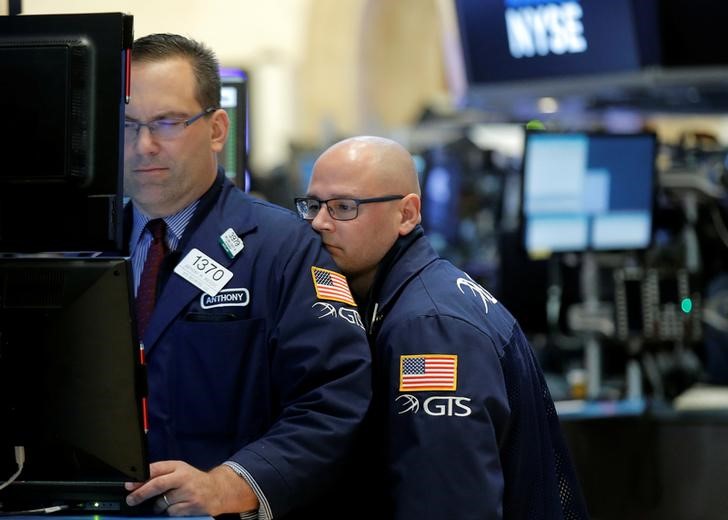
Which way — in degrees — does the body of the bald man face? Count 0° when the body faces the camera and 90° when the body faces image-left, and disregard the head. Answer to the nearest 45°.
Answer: approximately 90°

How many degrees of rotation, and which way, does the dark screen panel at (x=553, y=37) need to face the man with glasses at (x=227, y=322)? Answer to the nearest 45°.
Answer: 0° — it already faces them

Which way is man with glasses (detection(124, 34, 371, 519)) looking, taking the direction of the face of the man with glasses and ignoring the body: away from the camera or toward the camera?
toward the camera

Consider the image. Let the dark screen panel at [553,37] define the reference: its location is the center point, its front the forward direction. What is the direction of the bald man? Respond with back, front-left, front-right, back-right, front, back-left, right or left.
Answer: front

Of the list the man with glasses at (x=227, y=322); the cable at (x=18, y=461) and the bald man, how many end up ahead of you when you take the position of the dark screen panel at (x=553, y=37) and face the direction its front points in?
3

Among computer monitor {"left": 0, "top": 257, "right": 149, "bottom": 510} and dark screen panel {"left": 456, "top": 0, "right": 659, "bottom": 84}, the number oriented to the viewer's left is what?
0

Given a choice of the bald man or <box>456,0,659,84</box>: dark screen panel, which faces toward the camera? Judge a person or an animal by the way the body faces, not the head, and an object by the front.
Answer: the dark screen panel

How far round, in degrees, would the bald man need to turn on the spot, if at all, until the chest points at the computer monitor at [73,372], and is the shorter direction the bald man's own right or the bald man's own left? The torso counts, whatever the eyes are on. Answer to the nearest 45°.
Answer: approximately 45° to the bald man's own left

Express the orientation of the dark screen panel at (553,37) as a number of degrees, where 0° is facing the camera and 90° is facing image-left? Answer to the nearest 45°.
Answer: approximately 0°

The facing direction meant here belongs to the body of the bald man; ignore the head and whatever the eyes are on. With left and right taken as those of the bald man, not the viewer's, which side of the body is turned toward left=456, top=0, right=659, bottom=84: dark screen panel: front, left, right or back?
right

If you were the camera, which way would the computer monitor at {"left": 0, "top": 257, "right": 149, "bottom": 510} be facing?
facing away from the viewer

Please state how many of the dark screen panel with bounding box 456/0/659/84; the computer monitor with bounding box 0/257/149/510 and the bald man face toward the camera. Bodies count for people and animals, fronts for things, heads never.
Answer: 1

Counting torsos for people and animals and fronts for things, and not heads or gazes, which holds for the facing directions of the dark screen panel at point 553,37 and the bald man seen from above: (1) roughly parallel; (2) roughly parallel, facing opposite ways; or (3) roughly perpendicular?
roughly perpendicular
